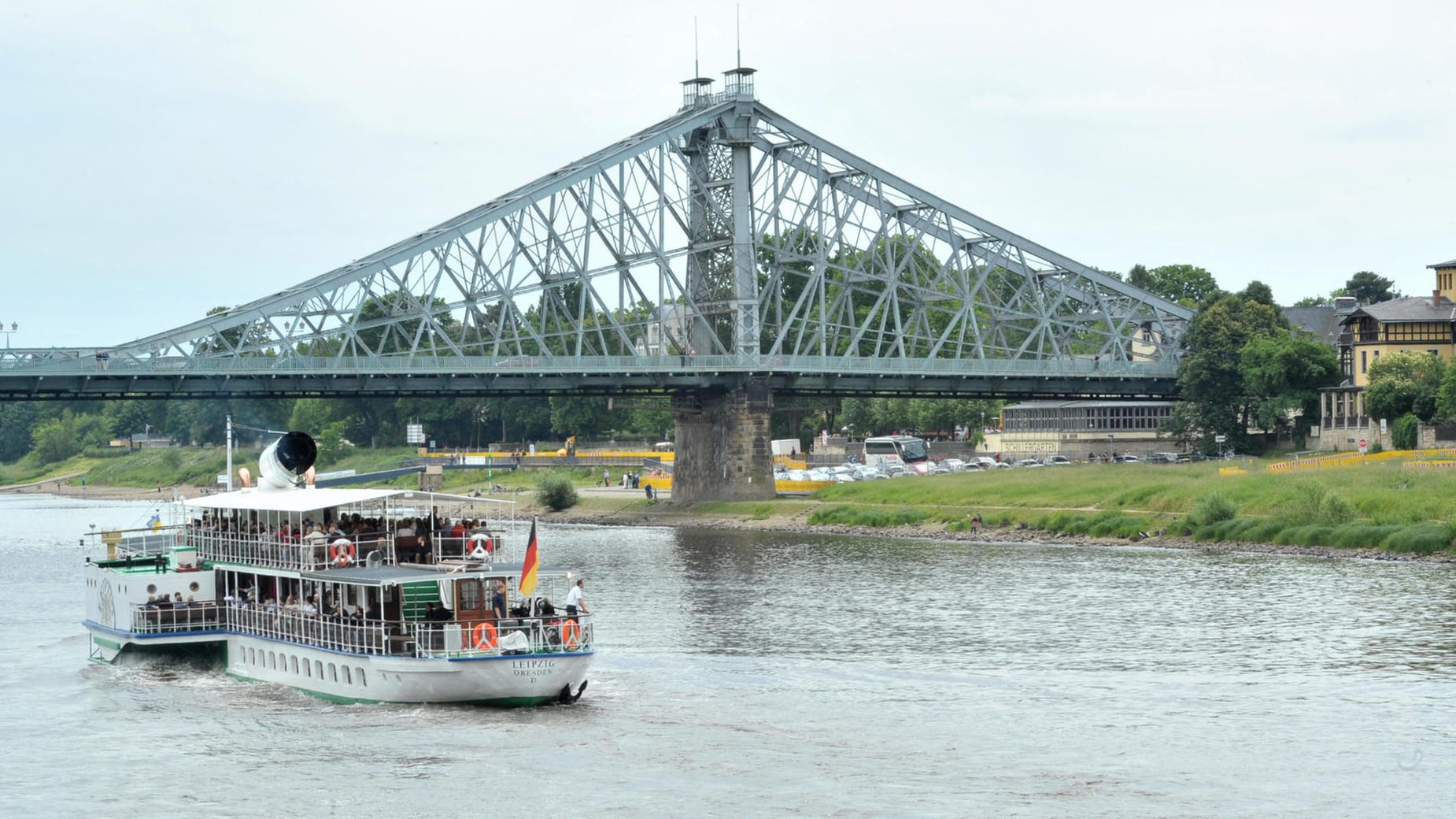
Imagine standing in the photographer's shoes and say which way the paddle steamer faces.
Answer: facing away from the viewer and to the left of the viewer
